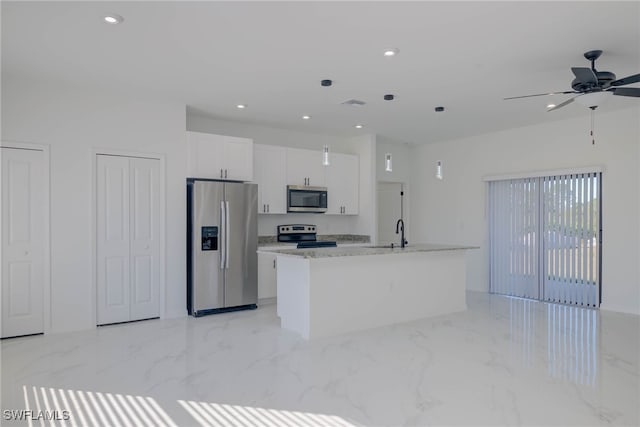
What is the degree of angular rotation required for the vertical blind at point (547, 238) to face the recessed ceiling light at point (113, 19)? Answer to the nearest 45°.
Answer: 0° — it already faces it

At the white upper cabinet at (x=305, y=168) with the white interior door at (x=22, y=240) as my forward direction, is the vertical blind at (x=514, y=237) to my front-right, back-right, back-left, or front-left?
back-left

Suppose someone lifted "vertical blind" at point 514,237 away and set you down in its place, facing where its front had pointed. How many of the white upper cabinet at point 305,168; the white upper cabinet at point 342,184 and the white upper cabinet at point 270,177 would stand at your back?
0

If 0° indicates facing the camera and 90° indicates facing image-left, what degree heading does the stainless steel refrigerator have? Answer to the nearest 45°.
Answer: approximately 315°

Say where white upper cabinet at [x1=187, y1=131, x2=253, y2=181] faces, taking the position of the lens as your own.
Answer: facing the viewer and to the right of the viewer

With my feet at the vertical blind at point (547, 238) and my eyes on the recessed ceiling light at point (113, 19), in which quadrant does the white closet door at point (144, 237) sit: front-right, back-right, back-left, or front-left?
front-right

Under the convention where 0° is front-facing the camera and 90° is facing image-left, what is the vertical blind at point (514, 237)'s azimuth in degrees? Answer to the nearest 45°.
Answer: approximately 45°

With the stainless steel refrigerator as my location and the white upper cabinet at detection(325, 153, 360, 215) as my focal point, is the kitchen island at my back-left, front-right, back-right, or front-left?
front-right

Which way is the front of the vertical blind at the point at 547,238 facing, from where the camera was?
facing the viewer and to the left of the viewer

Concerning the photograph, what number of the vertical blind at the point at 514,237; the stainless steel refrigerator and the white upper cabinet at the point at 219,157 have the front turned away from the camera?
0

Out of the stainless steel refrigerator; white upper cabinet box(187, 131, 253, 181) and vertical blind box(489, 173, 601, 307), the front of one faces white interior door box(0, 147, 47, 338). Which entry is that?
the vertical blind

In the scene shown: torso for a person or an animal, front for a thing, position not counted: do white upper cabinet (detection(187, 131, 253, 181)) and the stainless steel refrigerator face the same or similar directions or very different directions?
same or similar directions

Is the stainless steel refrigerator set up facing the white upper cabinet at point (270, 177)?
no

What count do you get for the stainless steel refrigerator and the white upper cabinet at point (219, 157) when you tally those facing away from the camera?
0

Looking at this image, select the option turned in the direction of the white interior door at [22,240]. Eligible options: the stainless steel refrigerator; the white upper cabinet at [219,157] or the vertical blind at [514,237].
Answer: the vertical blind

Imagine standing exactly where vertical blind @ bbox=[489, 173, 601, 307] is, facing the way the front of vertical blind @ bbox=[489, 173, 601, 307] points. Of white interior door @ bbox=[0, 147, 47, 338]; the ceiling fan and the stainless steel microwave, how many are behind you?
0

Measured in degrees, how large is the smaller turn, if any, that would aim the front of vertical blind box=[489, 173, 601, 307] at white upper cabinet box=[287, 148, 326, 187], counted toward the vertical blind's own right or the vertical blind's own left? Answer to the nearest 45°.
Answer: approximately 45° to the vertical blind's own right

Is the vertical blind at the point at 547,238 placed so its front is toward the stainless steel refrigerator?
yes

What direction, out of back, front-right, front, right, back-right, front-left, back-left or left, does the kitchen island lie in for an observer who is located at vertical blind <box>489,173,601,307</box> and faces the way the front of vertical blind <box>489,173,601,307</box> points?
front

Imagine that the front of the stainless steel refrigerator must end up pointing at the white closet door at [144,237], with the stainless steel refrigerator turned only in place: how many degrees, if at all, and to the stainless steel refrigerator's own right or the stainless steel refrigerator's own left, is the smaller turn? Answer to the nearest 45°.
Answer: approximately 135° to the stainless steel refrigerator's own right

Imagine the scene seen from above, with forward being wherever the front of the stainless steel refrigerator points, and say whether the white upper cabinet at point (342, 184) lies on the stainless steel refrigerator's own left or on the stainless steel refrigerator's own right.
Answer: on the stainless steel refrigerator's own left
